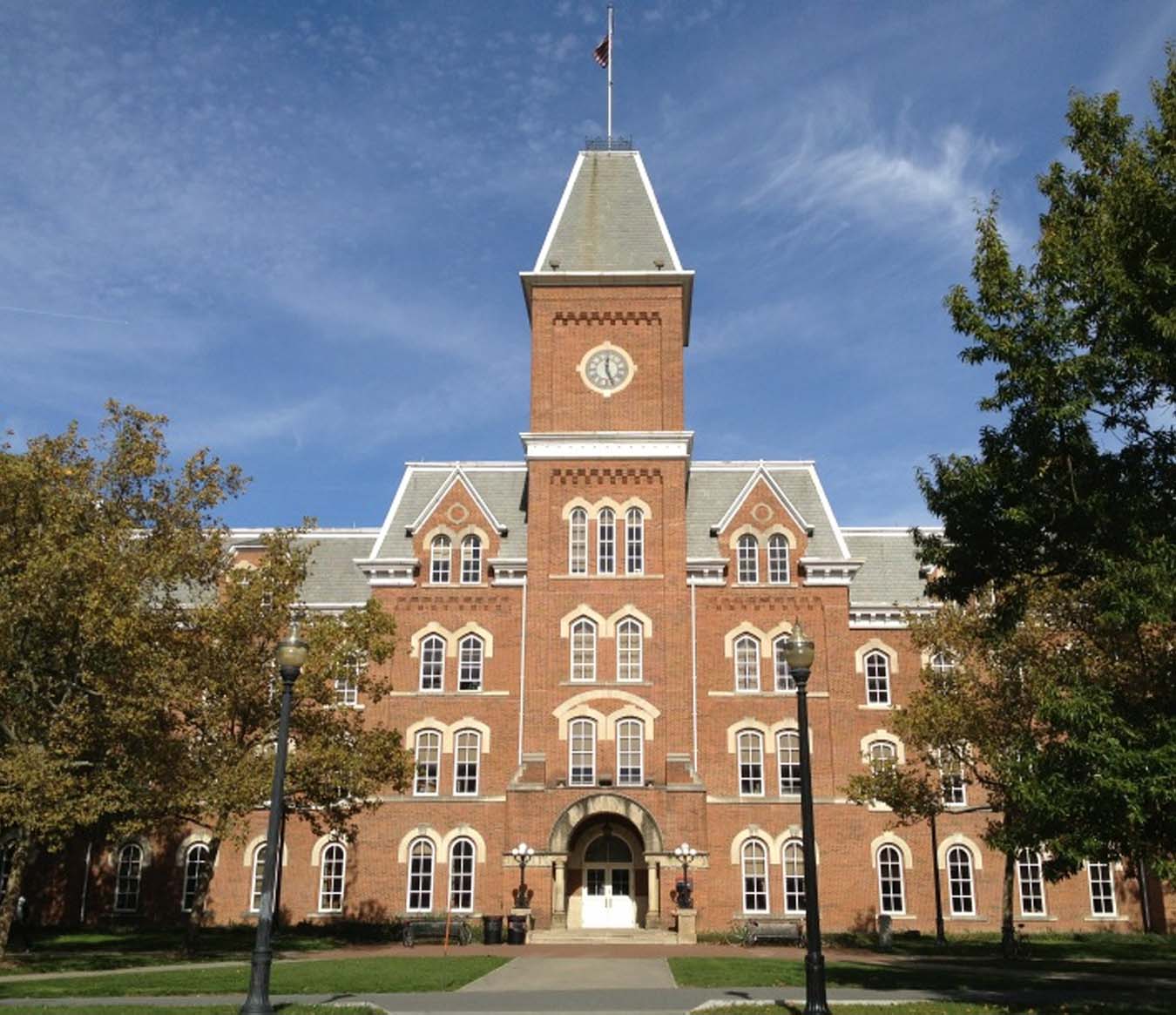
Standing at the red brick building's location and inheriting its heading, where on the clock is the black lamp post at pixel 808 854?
The black lamp post is roughly at 12 o'clock from the red brick building.

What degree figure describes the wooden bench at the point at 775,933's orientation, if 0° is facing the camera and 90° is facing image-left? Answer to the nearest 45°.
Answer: approximately 0°

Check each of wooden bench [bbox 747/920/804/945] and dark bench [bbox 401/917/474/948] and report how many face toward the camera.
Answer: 2

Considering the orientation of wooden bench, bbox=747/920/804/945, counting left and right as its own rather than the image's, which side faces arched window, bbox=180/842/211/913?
right

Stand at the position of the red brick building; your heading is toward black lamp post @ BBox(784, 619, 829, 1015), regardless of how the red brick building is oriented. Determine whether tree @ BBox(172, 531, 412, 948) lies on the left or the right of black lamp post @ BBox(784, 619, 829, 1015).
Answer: right

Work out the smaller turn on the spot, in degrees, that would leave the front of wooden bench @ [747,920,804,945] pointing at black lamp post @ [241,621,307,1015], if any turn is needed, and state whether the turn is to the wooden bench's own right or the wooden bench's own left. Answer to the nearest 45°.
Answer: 0° — it already faces it

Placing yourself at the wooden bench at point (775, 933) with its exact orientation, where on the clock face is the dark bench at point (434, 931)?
the dark bench at point (434, 931) is roughly at 3 o'clock from the wooden bench at point (775, 933).

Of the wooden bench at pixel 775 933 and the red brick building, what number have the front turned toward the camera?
2

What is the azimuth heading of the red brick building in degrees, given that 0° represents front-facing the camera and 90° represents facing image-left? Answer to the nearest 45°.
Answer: approximately 0°

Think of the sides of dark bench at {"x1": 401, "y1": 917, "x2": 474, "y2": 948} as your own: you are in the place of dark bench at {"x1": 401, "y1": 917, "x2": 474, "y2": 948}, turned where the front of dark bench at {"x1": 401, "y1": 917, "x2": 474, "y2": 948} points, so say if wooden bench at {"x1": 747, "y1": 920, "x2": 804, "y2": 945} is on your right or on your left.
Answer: on your left
